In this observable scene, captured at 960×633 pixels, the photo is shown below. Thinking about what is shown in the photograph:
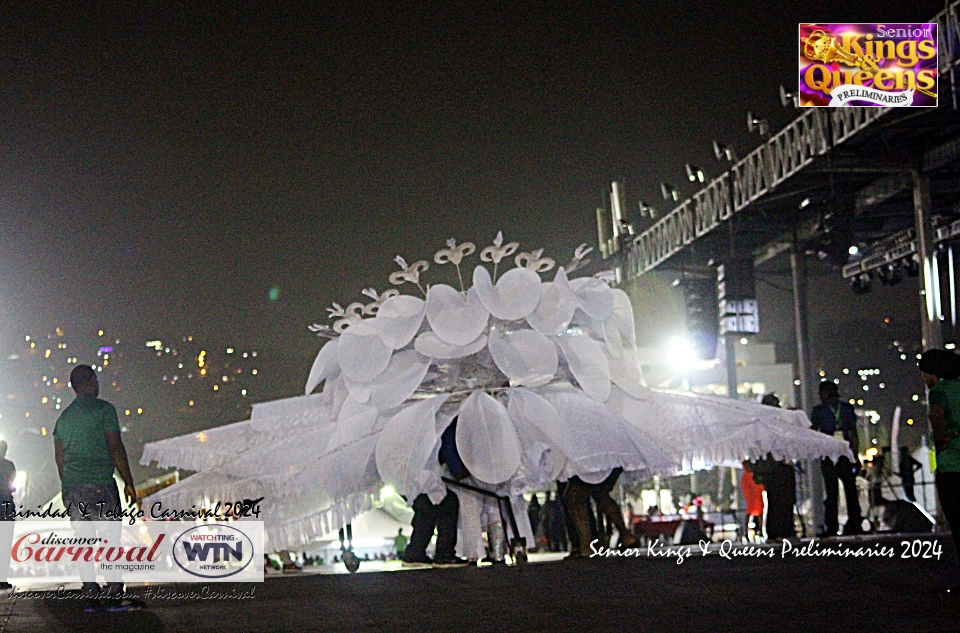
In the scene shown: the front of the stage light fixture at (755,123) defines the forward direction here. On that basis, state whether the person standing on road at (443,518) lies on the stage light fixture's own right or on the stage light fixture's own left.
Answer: on the stage light fixture's own left

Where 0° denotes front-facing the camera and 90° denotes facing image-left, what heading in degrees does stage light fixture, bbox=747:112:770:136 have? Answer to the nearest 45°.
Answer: approximately 90°

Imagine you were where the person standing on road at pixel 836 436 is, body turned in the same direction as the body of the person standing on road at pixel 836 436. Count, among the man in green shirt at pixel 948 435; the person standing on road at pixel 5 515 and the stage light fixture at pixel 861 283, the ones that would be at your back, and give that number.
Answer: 1

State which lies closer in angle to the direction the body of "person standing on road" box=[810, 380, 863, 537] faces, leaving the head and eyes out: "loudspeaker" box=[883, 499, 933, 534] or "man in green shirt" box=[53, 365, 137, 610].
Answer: the man in green shirt

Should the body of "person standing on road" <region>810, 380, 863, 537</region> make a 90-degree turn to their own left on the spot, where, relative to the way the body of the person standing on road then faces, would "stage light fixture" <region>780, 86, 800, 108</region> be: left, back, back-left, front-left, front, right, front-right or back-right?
left

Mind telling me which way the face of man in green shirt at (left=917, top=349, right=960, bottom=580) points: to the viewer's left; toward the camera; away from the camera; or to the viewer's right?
to the viewer's left

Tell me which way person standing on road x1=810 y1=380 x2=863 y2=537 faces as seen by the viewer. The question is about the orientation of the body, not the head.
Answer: toward the camera

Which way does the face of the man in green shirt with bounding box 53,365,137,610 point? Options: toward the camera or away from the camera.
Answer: away from the camera

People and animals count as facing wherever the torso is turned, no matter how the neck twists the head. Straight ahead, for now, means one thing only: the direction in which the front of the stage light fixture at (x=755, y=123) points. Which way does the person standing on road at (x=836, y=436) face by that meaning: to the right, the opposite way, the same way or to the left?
to the left
